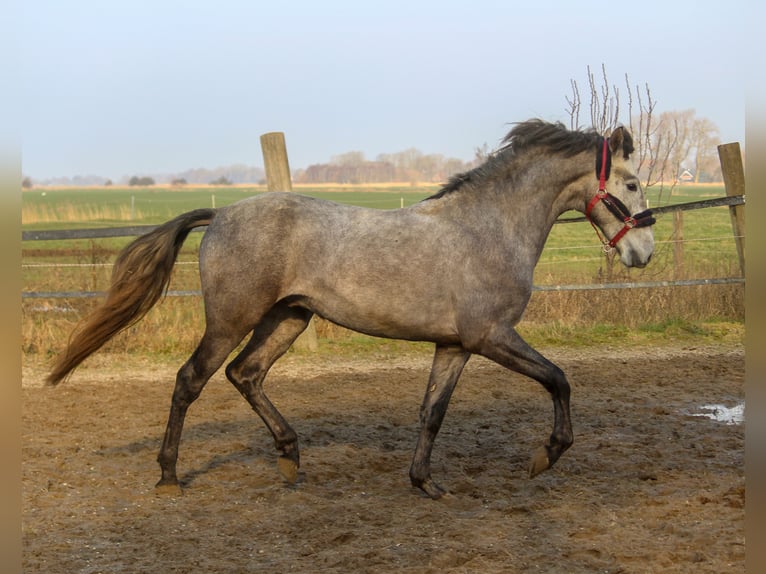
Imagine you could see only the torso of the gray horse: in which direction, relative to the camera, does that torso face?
to the viewer's right
